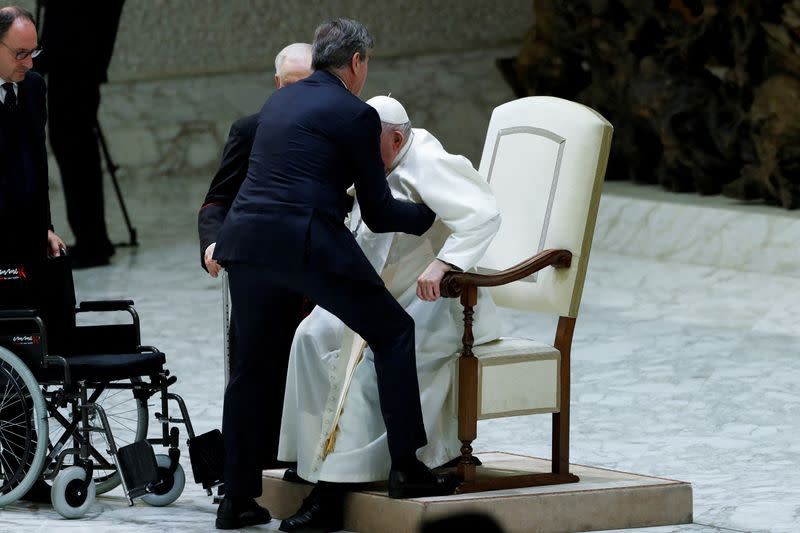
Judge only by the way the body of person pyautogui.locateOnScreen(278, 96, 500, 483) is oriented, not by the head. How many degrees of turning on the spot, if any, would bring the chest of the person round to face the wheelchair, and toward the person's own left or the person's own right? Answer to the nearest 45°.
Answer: approximately 45° to the person's own right

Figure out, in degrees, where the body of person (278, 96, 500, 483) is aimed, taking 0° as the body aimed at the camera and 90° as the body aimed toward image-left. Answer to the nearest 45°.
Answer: approximately 45°
